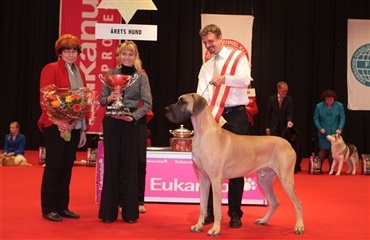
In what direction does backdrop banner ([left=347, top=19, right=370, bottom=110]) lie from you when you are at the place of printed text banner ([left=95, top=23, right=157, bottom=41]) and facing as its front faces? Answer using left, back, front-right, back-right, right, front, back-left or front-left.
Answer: back-left

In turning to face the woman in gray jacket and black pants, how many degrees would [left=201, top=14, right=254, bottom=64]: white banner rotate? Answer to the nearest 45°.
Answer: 0° — it already faces them

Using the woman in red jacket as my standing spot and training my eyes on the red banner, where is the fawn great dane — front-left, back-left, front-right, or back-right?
back-right

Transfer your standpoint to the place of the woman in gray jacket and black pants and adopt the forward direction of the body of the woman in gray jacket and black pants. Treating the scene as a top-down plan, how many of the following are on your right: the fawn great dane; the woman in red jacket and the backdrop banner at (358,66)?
1

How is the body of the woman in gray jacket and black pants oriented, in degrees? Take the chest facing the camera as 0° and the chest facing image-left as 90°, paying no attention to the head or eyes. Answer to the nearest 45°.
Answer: approximately 0°

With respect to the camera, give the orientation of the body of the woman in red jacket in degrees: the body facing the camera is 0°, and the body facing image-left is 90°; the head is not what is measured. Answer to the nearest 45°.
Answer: approximately 315°

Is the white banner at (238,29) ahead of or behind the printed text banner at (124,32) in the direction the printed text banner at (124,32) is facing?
behind

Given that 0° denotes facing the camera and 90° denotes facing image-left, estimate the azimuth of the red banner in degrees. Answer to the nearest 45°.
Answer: approximately 0°

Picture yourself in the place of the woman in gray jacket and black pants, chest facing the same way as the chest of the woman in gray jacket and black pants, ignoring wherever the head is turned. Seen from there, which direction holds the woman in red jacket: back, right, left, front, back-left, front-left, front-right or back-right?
right

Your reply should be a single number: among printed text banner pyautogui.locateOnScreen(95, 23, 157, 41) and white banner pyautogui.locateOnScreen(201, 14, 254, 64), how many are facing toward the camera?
2
